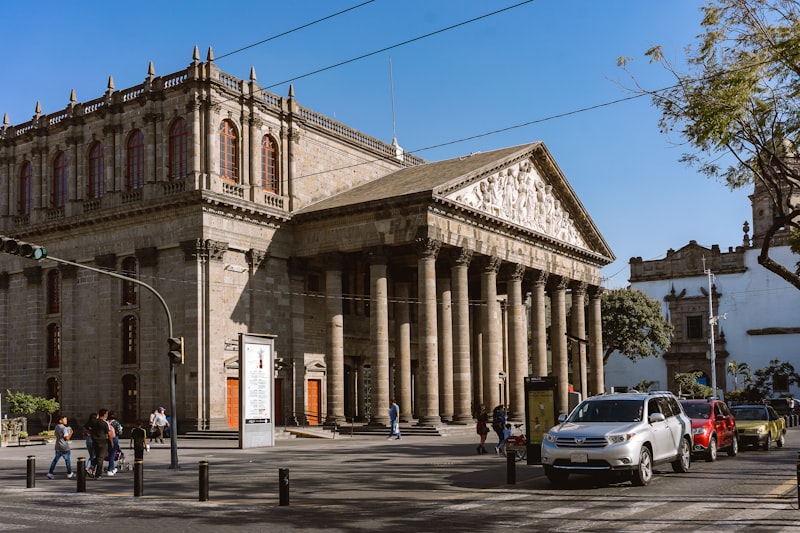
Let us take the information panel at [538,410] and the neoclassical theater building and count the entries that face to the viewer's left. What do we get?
0

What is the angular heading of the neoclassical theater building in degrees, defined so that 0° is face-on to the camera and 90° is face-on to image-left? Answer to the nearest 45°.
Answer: approximately 315°

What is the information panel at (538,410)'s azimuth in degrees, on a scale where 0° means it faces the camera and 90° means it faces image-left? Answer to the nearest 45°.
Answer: approximately 0°

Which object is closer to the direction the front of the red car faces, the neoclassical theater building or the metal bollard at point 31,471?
the metal bollard

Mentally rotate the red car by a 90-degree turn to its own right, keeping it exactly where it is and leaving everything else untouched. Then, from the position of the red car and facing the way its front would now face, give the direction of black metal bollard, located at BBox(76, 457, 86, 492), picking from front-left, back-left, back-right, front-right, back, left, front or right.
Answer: left

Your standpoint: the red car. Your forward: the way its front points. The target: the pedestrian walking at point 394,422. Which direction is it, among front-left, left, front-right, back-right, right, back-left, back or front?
right

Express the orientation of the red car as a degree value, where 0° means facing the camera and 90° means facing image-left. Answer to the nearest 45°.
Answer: approximately 45°

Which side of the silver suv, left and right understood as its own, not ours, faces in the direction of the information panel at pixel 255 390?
right

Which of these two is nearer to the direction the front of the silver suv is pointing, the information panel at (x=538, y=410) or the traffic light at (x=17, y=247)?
the traffic light

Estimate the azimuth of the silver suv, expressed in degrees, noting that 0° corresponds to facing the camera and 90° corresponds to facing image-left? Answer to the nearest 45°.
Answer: approximately 45°

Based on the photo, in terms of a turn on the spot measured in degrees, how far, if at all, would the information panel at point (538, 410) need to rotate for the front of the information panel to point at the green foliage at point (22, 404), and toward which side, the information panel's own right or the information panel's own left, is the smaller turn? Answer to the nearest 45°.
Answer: approximately 135° to the information panel's own right

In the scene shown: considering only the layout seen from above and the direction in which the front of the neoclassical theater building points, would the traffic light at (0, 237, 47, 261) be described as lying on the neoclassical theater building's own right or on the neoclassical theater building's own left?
on the neoclassical theater building's own right
